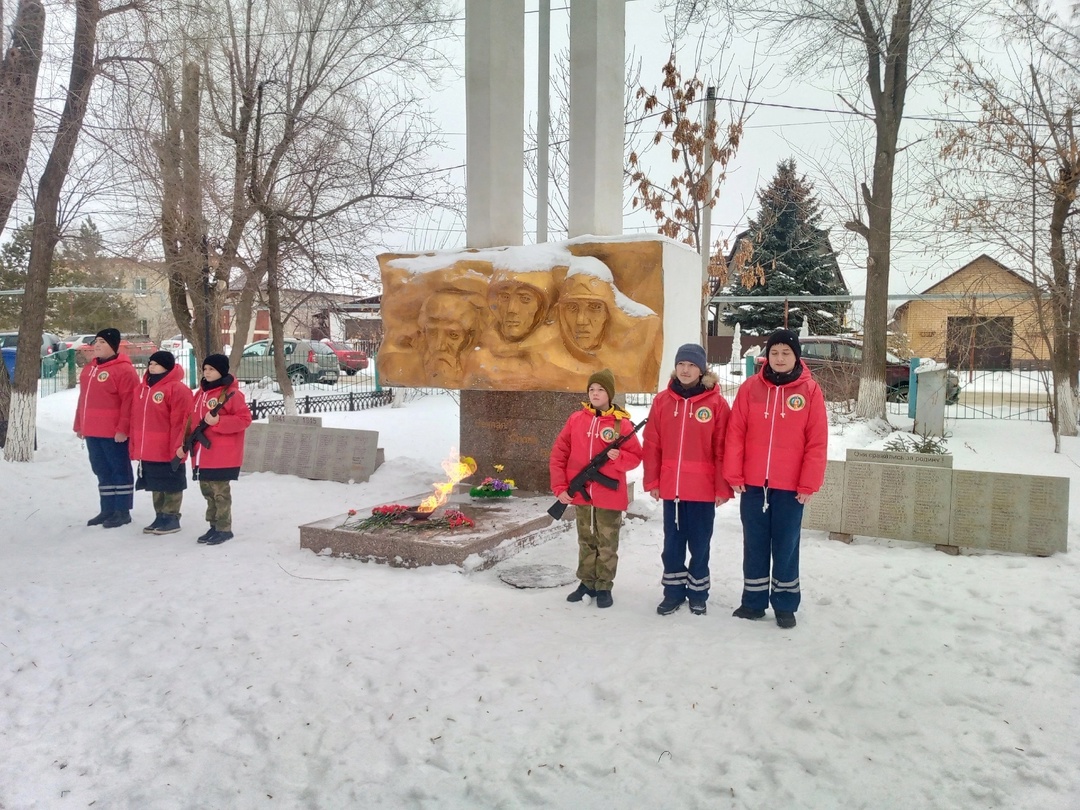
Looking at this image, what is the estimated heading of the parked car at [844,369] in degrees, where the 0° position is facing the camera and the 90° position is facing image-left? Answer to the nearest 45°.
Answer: approximately 270°

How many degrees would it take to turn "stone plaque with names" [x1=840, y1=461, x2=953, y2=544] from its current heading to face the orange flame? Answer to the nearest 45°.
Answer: approximately 90° to its right

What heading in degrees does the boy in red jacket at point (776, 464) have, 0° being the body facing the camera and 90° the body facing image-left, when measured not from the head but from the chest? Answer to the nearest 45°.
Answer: approximately 0°

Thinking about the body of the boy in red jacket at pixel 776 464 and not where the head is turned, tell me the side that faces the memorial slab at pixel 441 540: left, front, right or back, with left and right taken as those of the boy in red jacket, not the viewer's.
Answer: right

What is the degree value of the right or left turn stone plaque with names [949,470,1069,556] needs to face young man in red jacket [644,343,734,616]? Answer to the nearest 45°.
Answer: approximately 45° to its right
